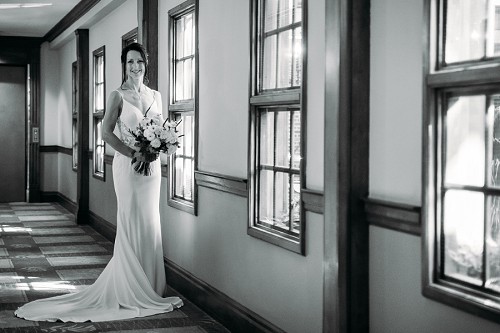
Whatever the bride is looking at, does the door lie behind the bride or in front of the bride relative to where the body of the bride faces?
behind

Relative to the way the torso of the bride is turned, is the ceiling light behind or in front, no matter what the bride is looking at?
behind

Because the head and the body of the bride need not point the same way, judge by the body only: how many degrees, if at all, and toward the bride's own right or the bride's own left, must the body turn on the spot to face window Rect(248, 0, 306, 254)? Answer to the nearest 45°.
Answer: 0° — they already face it

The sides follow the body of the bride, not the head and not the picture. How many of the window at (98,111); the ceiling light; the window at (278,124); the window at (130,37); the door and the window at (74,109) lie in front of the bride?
1

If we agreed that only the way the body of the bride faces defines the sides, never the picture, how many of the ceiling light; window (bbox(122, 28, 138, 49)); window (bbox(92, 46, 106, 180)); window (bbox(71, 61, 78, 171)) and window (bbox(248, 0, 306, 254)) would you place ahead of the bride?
1

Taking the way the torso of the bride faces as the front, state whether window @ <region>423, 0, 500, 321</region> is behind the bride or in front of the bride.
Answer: in front

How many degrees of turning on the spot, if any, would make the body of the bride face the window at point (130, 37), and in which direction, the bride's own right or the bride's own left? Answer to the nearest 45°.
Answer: approximately 135° to the bride's own left

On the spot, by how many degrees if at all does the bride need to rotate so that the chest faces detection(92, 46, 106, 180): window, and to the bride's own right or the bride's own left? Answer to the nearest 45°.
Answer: approximately 135° to the bride's own left

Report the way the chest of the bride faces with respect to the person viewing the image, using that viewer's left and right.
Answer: facing the viewer and to the right of the viewer

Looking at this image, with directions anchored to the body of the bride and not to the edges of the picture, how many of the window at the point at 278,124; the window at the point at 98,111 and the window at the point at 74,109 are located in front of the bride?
1
